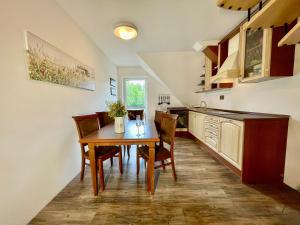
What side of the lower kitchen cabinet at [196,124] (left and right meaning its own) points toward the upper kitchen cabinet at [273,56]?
left

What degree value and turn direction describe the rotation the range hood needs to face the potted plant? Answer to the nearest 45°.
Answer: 0° — it already faces it

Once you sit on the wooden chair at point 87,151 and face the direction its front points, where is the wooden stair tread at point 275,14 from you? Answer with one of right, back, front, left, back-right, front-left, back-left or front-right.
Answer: front

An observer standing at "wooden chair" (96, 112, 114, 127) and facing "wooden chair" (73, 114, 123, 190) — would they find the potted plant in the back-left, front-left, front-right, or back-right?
front-left

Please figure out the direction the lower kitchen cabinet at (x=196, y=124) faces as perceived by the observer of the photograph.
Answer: facing the viewer and to the left of the viewer

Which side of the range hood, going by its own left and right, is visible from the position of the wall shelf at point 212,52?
right

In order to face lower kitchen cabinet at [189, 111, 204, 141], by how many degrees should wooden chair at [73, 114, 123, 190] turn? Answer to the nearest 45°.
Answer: approximately 45° to its left

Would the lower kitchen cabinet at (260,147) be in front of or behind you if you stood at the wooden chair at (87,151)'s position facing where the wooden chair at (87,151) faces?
in front

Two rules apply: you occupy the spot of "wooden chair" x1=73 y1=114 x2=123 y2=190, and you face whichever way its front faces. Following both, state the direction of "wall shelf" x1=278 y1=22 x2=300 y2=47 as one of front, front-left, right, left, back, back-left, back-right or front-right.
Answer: front

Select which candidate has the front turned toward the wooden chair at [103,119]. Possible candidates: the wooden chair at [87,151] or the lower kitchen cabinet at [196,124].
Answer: the lower kitchen cabinet

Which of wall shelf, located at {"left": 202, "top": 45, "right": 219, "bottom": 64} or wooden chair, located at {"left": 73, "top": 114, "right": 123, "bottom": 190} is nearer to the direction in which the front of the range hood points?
the wooden chair

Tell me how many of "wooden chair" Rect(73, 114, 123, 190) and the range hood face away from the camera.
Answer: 0
